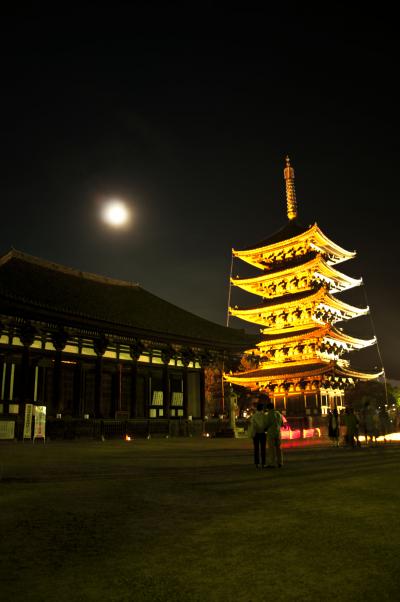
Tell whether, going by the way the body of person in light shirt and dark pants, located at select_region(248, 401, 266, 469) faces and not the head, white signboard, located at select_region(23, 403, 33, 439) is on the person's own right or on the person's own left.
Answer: on the person's own left

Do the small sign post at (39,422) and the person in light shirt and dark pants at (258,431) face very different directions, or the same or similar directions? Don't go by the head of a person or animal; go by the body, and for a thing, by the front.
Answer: very different directions

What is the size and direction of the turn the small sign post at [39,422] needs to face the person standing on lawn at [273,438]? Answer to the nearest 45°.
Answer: approximately 45° to its left

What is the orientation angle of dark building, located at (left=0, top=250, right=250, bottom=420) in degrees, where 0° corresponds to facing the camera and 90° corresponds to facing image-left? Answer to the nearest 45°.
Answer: approximately 315°

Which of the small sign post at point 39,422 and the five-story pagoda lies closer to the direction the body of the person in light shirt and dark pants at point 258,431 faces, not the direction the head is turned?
the five-story pagoda

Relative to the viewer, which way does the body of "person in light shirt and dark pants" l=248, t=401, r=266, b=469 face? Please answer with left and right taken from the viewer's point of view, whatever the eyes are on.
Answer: facing away from the viewer

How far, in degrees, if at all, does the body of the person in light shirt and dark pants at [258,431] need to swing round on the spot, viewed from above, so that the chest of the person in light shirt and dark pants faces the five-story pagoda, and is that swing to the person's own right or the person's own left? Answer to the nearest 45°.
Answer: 0° — they already face it

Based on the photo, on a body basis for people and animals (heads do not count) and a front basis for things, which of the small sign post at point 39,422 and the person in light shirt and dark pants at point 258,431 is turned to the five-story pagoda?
the person in light shirt and dark pants

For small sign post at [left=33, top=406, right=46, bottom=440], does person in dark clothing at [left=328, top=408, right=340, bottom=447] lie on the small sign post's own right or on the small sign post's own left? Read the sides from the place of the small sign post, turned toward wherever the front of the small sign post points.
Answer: on the small sign post's own left

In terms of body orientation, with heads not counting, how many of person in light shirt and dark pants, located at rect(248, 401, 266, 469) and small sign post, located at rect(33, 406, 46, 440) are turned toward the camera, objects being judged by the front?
1
